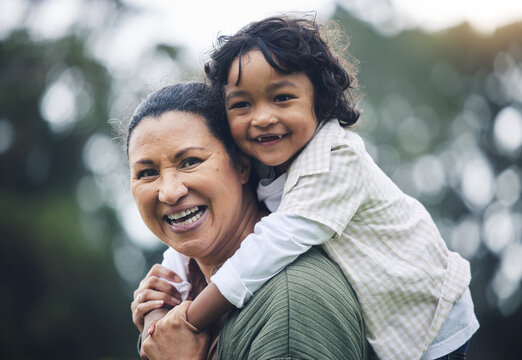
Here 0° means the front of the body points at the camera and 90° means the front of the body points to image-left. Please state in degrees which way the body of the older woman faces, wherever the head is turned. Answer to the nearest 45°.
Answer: approximately 45°
